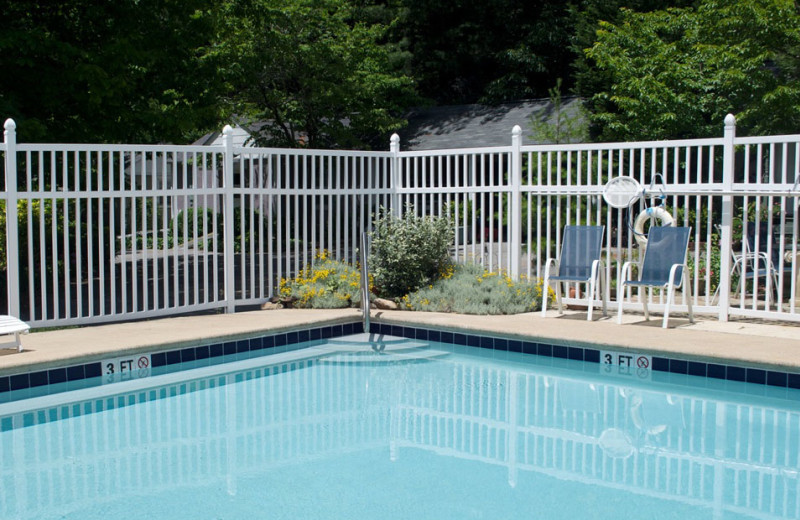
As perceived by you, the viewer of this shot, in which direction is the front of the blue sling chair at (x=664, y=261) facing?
facing the viewer and to the left of the viewer

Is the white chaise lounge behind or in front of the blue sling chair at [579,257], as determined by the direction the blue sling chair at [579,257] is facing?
in front

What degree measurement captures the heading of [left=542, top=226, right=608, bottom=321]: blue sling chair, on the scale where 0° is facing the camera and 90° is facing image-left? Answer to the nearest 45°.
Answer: approximately 45°

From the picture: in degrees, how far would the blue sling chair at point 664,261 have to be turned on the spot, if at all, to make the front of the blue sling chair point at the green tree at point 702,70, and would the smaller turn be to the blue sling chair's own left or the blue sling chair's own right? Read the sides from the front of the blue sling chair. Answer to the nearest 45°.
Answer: approximately 135° to the blue sling chair's own right

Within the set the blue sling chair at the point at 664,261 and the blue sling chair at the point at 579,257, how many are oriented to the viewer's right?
0

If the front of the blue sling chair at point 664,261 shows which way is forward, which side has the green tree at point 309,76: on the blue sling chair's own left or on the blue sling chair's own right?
on the blue sling chair's own right

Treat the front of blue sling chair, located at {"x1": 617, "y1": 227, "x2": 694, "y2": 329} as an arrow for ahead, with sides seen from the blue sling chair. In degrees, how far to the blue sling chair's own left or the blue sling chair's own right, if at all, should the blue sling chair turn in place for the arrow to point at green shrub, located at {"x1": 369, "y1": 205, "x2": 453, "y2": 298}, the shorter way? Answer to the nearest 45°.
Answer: approximately 45° to the blue sling chair's own right

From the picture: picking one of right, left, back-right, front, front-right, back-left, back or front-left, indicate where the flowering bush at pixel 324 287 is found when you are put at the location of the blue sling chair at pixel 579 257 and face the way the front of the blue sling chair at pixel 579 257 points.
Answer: front-right
